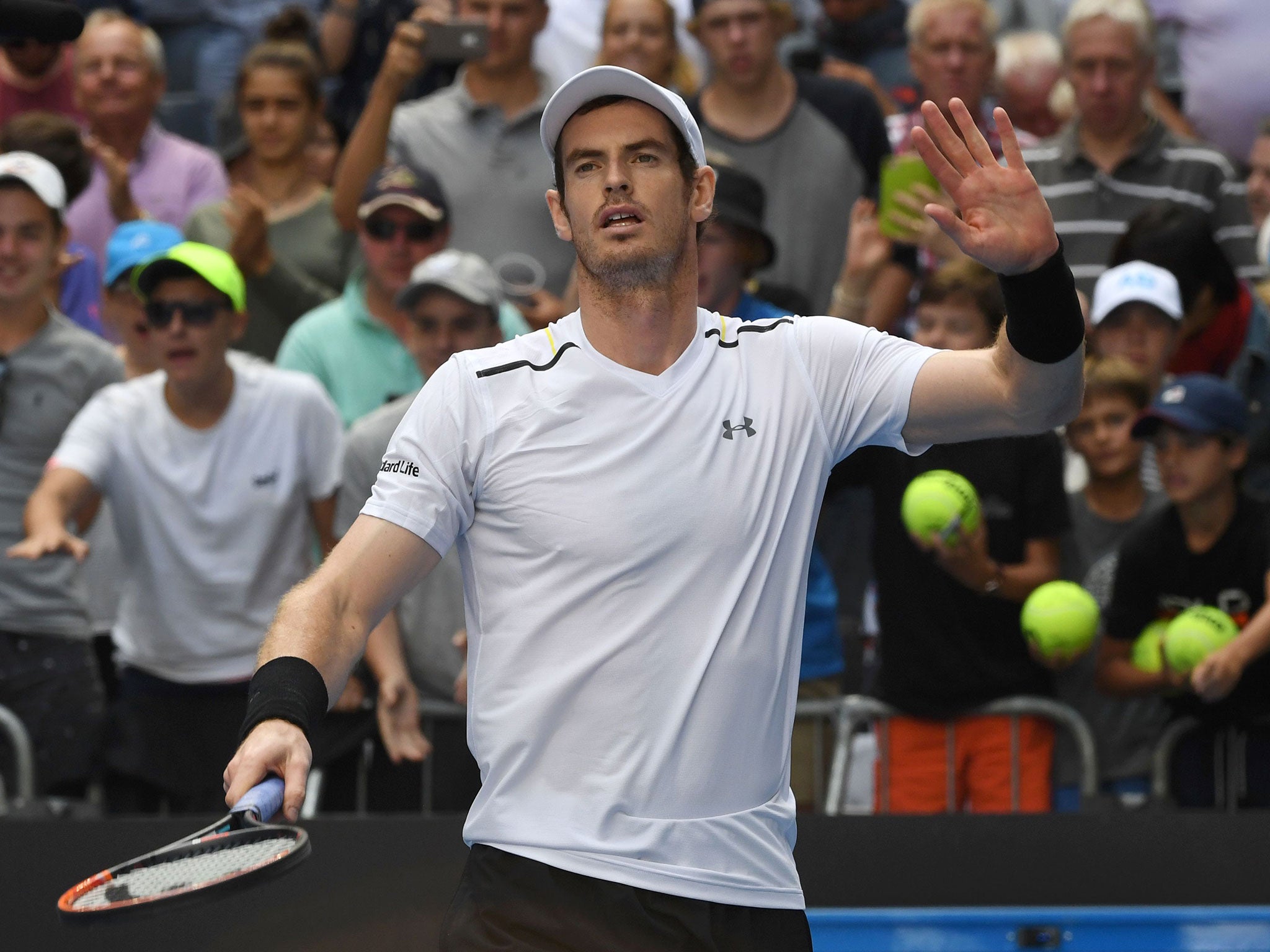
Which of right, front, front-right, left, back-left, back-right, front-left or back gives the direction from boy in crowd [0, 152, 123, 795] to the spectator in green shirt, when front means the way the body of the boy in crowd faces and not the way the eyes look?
left

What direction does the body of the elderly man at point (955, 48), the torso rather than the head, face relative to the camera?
toward the camera

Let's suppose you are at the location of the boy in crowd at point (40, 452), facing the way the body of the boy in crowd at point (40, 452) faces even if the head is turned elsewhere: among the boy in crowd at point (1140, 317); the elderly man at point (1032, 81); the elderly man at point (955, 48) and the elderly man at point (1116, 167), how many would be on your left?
4

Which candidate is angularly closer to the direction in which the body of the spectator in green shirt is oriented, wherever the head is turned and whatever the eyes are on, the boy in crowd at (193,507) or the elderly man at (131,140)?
the boy in crowd

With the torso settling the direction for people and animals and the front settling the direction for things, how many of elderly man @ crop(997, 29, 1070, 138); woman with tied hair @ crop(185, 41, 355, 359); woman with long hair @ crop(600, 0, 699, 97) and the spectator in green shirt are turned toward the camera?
4

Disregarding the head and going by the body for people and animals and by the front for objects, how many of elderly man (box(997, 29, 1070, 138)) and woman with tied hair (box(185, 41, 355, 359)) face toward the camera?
2

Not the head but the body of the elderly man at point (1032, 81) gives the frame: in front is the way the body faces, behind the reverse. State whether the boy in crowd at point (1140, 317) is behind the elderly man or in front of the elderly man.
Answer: in front

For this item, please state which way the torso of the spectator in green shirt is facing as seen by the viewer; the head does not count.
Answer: toward the camera

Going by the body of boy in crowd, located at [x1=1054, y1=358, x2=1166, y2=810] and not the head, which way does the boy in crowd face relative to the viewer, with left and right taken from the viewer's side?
facing the viewer

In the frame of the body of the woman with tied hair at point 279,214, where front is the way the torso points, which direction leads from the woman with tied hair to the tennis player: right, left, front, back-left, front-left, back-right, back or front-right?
front

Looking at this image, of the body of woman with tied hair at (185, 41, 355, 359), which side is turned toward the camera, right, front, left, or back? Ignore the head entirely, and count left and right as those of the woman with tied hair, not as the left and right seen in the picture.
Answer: front

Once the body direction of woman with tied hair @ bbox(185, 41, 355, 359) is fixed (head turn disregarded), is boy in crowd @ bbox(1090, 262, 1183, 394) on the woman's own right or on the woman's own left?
on the woman's own left

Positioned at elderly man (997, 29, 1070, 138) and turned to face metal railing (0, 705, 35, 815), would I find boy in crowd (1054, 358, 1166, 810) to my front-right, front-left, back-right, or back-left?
front-left

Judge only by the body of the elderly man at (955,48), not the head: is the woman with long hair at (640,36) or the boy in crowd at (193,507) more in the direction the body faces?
the boy in crowd
